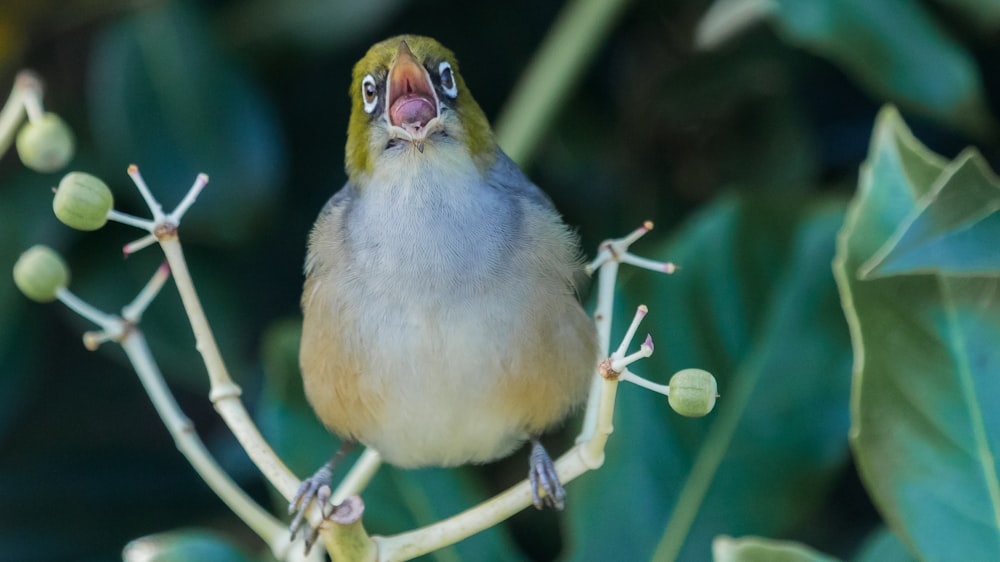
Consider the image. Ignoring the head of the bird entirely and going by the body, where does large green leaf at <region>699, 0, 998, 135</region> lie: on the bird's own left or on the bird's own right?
on the bird's own left

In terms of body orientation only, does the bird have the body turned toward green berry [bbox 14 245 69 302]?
no

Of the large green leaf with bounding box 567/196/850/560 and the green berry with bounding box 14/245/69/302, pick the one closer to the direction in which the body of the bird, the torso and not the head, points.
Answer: the green berry

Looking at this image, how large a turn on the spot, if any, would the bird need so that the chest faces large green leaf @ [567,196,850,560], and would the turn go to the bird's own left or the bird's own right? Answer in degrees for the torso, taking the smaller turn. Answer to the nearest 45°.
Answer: approximately 135° to the bird's own left

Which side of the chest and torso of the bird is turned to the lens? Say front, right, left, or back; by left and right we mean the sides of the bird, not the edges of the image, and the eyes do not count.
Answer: front
